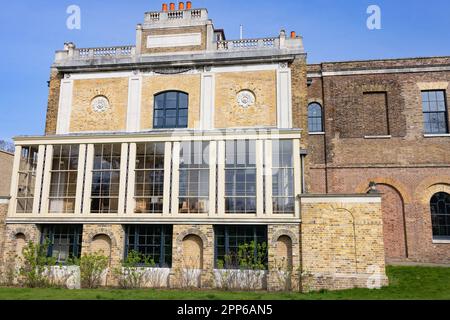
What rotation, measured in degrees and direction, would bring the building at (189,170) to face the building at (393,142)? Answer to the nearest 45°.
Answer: approximately 90° to its left

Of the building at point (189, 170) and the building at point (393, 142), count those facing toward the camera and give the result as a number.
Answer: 2

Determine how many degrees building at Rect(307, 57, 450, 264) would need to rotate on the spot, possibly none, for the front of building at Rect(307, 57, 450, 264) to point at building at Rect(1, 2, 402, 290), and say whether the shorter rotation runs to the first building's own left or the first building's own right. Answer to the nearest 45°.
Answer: approximately 45° to the first building's own right

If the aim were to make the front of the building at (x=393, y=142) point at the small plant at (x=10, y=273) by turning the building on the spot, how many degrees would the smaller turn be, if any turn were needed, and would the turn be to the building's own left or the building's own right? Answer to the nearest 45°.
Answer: approximately 45° to the building's own right

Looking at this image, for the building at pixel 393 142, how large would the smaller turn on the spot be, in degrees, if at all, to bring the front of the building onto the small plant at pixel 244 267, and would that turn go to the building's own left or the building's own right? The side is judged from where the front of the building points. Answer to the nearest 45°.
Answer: approximately 45° to the building's own right

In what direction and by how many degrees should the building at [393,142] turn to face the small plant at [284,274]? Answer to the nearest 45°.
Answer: approximately 45° to its right

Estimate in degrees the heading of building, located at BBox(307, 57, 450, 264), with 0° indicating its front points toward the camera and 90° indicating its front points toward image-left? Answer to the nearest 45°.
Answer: approximately 0°
